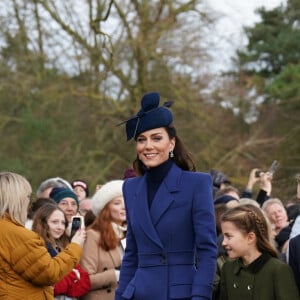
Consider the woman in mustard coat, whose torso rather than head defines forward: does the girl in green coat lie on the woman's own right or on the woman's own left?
on the woman's own right

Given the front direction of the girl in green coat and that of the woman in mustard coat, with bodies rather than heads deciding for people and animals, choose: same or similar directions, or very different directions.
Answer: very different directions

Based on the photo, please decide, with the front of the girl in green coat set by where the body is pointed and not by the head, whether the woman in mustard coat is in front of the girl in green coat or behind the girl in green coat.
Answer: in front

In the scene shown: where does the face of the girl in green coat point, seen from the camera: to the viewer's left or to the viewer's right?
to the viewer's left

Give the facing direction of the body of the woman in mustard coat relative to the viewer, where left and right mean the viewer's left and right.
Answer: facing away from the viewer and to the right of the viewer

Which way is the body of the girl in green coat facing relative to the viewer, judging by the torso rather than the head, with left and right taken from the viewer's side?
facing the viewer and to the left of the viewer
